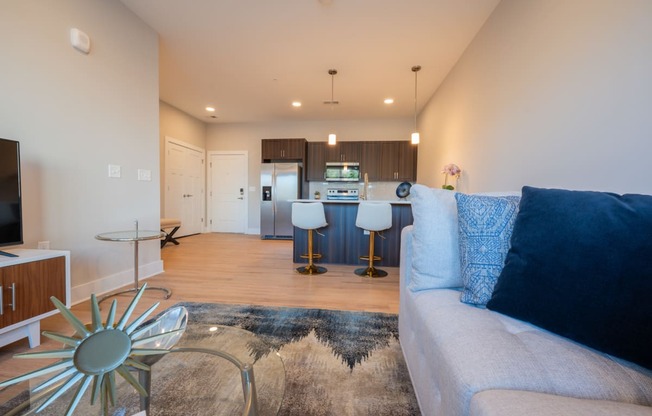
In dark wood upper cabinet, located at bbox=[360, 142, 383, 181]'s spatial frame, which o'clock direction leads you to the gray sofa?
The gray sofa is roughly at 12 o'clock from the dark wood upper cabinet.

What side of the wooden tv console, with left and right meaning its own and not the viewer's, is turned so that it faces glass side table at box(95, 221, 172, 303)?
left

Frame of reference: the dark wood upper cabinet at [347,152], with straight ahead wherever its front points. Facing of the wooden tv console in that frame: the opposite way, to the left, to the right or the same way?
to the left

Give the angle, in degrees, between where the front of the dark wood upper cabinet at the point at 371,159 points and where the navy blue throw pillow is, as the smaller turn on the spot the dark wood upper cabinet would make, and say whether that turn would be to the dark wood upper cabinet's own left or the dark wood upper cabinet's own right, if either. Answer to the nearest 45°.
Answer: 0° — it already faces it

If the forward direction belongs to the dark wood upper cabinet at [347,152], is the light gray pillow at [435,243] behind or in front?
in front

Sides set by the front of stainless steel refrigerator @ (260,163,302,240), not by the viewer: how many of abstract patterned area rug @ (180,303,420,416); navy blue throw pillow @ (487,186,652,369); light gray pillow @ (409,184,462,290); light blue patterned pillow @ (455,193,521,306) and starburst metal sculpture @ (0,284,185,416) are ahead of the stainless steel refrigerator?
5

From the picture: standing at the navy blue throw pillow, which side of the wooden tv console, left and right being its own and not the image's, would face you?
front

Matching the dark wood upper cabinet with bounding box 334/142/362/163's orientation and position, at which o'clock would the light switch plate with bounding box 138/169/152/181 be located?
The light switch plate is roughly at 1 o'clock from the dark wood upper cabinet.
